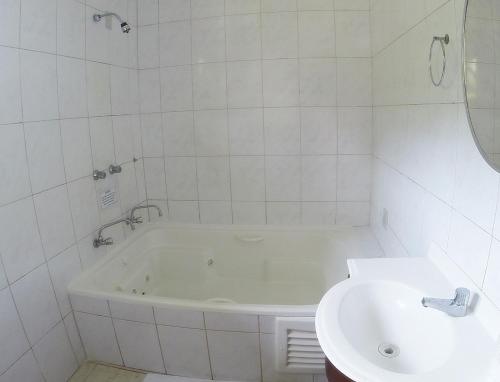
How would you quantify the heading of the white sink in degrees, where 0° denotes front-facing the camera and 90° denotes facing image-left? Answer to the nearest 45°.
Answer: approximately 45°

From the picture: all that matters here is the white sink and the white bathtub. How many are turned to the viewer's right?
0

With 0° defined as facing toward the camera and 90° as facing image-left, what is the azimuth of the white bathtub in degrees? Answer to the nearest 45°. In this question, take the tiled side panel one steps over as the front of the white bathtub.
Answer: approximately 0°

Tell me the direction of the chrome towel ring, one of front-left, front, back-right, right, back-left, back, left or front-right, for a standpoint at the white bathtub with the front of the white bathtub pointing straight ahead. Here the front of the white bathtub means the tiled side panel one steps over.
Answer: front-left

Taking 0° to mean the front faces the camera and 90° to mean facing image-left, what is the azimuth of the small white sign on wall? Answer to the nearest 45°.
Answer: approximately 315°

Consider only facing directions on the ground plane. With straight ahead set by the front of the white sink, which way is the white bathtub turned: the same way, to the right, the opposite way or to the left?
to the left

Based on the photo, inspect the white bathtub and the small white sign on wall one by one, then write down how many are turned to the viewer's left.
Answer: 0
